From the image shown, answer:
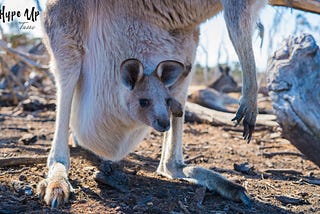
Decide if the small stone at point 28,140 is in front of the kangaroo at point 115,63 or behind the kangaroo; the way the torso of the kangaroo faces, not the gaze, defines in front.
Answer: behind

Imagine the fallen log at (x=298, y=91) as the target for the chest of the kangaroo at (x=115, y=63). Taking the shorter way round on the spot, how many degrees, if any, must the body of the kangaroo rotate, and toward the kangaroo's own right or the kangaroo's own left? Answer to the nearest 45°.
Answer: approximately 45° to the kangaroo's own left

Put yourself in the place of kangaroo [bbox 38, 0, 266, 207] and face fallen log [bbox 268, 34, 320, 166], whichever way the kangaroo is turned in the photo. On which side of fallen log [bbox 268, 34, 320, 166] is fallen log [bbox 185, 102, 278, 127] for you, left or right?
left

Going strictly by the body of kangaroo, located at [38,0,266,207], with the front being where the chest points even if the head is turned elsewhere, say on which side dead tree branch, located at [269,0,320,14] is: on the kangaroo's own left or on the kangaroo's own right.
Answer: on the kangaroo's own left

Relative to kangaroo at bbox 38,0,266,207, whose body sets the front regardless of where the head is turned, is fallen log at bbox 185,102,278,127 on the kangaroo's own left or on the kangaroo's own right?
on the kangaroo's own left
